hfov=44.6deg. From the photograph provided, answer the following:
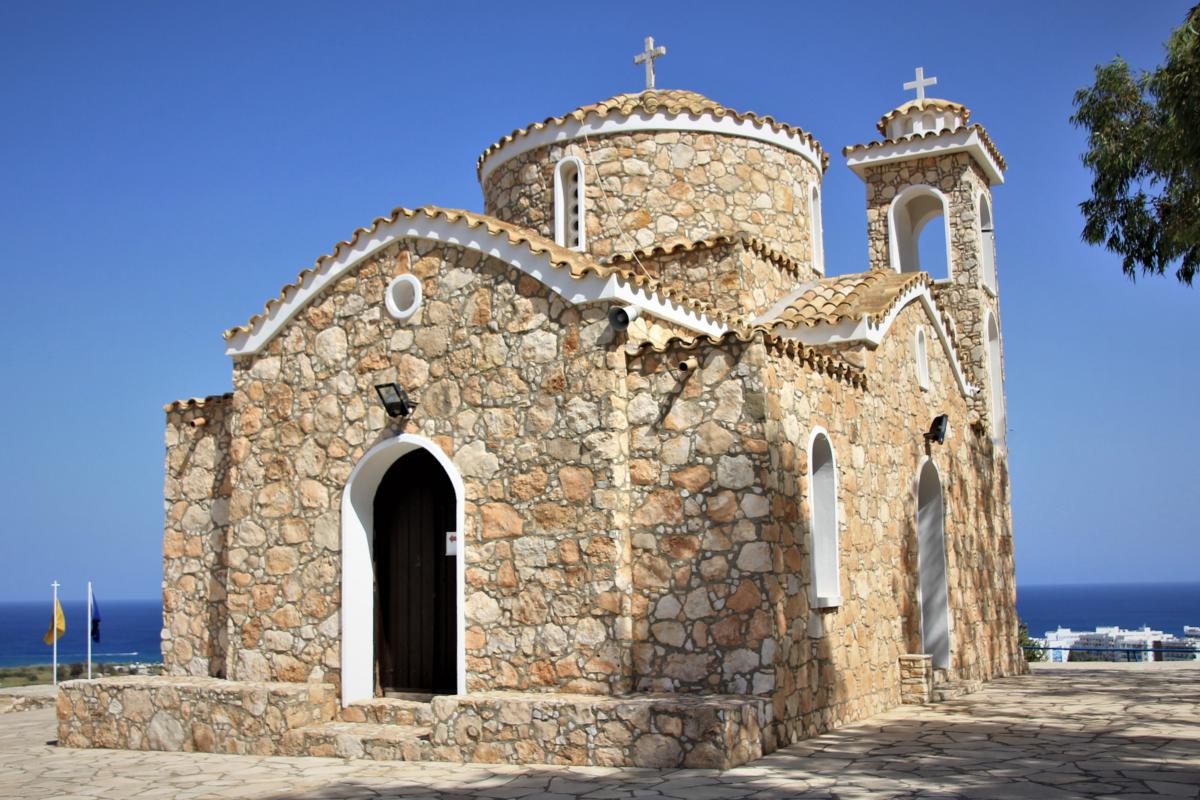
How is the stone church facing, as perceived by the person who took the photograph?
facing the viewer and to the left of the viewer

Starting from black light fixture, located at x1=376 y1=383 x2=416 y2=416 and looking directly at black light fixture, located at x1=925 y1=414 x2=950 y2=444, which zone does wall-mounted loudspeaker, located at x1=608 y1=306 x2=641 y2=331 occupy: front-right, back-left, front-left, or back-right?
front-right

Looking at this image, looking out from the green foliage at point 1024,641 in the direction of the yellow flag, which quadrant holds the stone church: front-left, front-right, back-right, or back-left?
front-left

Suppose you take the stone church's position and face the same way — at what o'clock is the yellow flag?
The yellow flag is roughly at 3 o'clock from the stone church.

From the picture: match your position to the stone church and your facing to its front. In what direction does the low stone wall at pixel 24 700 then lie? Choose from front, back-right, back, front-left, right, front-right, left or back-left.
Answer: right
